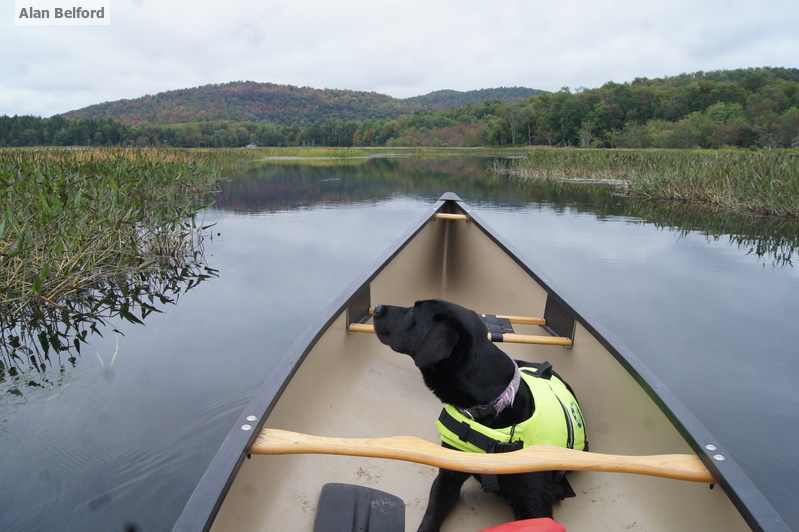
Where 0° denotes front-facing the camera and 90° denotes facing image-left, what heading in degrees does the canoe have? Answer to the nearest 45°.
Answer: approximately 180°
